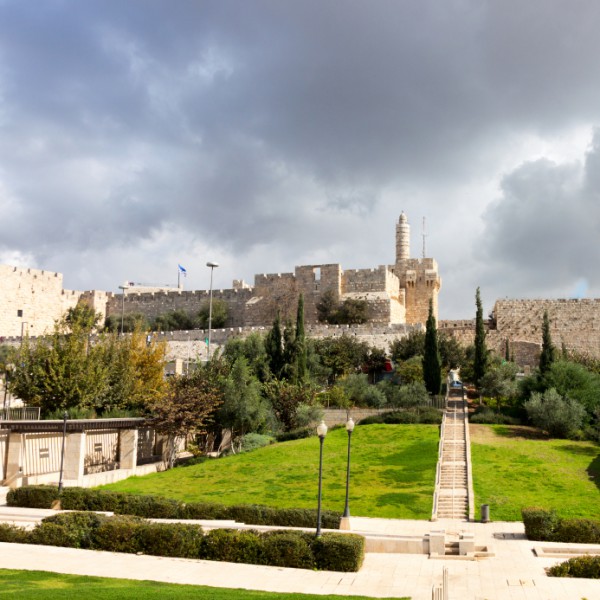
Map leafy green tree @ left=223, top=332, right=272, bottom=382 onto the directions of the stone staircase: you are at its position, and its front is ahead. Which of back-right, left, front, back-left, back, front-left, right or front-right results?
back-right

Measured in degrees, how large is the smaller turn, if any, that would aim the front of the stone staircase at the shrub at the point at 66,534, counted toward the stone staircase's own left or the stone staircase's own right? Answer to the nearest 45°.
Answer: approximately 45° to the stone staircase's own right

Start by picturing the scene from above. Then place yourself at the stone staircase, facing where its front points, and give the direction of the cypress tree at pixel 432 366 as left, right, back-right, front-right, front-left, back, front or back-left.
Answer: back

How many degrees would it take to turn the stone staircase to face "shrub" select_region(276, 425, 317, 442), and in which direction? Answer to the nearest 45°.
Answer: approximately 135° to its right

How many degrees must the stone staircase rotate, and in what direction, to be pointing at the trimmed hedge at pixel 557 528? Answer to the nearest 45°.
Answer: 0° — it already faces it

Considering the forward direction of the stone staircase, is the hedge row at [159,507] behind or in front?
in front

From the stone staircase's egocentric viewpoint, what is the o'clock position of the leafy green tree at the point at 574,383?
The leafy green tree is roughly at 7 o'clock from the stone staircase.

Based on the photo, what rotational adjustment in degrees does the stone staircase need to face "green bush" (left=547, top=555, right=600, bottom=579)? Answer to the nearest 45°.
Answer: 0° — it already faces it

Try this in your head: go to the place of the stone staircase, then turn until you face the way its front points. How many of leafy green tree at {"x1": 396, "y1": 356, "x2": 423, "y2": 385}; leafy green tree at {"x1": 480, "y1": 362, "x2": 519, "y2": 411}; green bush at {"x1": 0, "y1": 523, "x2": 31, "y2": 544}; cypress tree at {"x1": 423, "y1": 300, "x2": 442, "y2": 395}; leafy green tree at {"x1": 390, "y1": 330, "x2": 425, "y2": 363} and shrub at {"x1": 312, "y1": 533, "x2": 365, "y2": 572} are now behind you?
4

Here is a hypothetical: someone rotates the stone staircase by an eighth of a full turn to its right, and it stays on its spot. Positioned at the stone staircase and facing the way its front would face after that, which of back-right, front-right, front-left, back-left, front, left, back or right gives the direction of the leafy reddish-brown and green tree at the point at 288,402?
right

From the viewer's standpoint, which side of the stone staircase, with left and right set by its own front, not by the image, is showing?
front

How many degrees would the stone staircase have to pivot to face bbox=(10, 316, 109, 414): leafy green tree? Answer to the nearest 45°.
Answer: approximately 90° to its right

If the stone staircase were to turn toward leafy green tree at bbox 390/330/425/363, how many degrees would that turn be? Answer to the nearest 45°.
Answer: approximately 180°

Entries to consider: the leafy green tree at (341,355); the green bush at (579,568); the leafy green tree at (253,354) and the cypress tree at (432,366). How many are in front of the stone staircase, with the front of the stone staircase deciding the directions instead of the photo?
1
